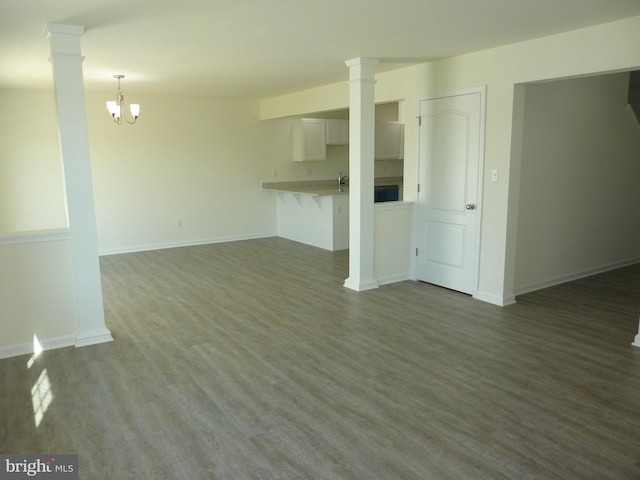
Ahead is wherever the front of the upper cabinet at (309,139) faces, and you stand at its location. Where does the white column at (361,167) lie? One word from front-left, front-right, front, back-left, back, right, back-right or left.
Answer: front-right

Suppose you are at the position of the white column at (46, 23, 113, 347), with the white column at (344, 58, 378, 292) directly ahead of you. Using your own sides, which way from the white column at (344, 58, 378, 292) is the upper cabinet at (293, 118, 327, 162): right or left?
left

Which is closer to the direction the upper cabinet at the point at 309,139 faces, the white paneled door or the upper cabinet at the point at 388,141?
the white paneled door

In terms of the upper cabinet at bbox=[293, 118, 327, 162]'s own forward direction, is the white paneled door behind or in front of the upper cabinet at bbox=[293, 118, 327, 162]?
in front

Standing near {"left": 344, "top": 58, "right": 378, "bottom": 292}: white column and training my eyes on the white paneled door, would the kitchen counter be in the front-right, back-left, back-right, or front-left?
back-left

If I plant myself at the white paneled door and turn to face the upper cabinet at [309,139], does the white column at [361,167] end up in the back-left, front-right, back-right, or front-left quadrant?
front-left

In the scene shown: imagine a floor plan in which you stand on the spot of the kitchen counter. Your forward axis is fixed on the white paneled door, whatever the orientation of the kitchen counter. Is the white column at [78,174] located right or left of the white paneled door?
right

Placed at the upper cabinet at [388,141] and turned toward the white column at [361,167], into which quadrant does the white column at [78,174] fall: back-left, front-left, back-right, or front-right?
front-right

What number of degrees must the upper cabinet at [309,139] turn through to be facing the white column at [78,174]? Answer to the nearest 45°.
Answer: approximately 45° to its right

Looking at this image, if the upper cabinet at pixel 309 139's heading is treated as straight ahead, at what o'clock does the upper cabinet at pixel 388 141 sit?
the upper cabinet at pixel 388 141 is roughly at 10 o'clock from the upper cabinet at pixel 309 139.

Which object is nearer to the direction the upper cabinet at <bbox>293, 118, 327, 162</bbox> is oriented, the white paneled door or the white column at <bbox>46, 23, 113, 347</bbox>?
the white paneled door
